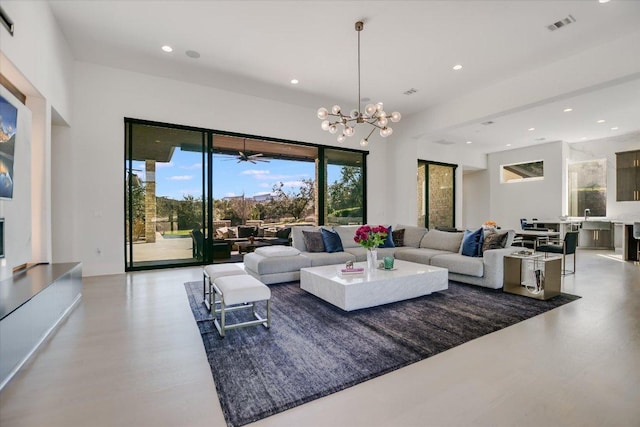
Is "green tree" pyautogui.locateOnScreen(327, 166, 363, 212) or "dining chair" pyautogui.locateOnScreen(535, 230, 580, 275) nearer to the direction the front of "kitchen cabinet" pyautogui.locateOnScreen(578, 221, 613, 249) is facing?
the dining chair

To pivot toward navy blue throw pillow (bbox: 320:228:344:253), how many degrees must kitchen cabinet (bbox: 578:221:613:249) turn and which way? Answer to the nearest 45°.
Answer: approximately 45° to its right

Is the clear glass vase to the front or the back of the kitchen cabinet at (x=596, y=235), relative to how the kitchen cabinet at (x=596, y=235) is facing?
to the front

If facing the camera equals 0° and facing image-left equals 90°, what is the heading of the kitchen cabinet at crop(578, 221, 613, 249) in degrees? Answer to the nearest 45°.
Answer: approximately 0°

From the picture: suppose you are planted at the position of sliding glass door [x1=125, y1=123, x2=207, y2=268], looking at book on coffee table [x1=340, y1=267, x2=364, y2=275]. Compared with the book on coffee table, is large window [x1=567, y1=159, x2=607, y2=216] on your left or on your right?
left

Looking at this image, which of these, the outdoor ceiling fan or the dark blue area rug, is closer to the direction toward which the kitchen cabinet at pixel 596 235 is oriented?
the dark blue area rug

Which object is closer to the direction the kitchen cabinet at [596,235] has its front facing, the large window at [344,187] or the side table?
the side table

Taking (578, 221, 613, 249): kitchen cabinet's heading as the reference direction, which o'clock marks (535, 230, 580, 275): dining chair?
The dining chair is roughly at 12 o'clock from the kitchen cabinet.

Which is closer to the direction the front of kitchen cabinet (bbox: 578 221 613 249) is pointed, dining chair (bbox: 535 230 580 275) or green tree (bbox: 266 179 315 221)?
the dining chair

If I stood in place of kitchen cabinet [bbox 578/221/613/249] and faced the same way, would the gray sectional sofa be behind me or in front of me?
in front

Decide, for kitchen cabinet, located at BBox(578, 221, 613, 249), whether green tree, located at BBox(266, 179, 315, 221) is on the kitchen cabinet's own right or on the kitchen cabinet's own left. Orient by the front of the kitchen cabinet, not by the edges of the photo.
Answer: on the kitchen cabinet's own right

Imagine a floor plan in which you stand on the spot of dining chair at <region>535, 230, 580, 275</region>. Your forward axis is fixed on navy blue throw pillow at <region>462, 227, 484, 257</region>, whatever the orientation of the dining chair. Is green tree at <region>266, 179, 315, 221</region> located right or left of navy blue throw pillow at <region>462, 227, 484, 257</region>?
right

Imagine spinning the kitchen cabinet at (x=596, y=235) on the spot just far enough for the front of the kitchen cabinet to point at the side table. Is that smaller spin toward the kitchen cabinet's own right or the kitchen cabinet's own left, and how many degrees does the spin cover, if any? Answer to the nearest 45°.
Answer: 0° — it already faces it

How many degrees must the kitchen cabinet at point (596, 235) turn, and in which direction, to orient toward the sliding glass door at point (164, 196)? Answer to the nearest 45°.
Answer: approximately 45° to its right
